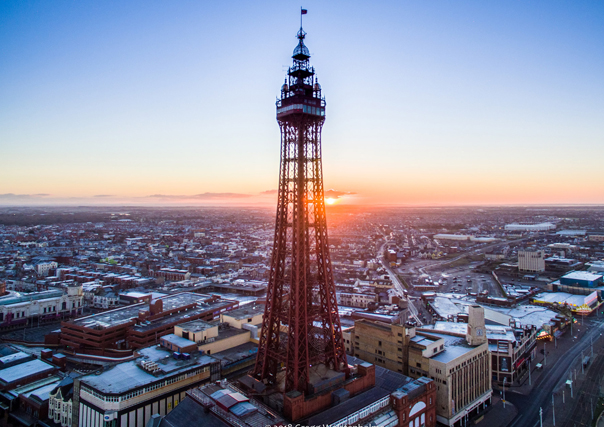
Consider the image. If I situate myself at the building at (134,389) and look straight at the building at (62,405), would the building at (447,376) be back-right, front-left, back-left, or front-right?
back-right

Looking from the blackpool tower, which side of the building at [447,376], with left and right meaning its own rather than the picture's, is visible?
right

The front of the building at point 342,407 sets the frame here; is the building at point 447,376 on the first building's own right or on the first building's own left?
on the first building's own left

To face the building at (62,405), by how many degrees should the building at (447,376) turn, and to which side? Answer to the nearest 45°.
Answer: approximately 135° to its right

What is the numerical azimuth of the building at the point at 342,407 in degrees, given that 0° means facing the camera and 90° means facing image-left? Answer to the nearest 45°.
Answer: approximately 315°

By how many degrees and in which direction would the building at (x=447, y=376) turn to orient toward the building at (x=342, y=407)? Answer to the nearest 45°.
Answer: approximately 90° to its right
